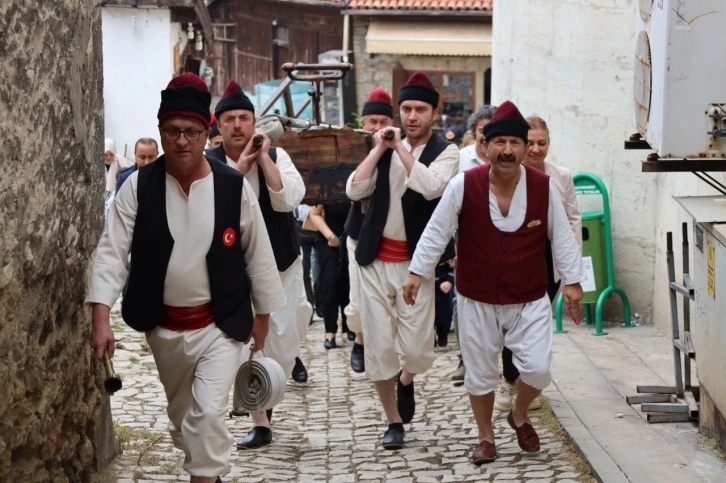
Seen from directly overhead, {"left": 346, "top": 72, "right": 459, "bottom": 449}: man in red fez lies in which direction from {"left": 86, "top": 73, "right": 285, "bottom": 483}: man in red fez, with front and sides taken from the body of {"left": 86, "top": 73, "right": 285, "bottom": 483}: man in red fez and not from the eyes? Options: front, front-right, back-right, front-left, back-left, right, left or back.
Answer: back-left

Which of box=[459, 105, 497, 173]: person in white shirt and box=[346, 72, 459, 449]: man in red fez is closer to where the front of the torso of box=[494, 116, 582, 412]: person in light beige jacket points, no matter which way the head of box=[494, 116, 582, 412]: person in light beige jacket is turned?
the man in red fez

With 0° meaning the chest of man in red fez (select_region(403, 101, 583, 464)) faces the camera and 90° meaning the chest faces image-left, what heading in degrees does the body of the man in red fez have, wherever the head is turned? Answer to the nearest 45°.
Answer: approximately 0°

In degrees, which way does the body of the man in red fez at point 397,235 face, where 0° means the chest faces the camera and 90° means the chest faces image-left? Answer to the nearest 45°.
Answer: approximately 0°

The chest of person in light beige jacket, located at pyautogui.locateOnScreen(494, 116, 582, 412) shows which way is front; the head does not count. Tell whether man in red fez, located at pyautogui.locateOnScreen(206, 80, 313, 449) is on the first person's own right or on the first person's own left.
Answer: on the first person's own right
